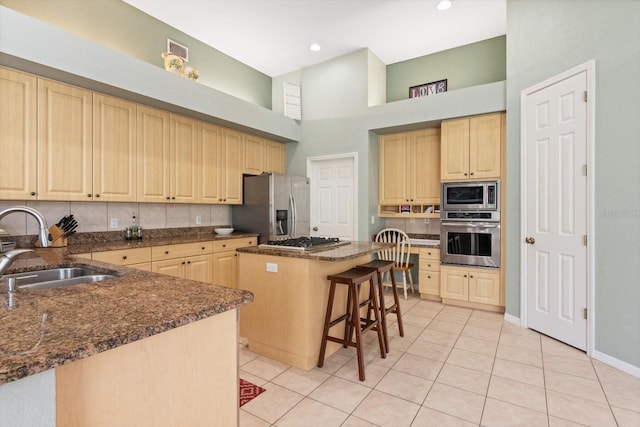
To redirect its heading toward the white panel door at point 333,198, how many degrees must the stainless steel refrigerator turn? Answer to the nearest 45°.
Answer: approximately 45° to its left

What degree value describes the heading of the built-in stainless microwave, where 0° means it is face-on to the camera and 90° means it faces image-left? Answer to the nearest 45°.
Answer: approximately 0°

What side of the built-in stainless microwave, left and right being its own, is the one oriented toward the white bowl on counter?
right

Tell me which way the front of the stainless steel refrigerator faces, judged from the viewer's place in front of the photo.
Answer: facing the viewer and to the right of the viewer

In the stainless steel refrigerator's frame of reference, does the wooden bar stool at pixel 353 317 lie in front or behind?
in front

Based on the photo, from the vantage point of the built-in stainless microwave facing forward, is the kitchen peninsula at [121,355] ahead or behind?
ahead

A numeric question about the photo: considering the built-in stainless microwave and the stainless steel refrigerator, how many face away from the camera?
0

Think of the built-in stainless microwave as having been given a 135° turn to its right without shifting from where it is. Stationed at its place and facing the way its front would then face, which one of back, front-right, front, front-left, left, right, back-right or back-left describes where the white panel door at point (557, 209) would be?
back

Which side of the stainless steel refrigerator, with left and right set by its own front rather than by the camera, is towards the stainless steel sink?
right

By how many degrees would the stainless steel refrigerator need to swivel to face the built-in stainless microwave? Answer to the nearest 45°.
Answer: approximately 45° to its left

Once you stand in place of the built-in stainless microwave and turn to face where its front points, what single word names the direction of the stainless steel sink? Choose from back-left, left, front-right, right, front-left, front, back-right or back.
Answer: front-right

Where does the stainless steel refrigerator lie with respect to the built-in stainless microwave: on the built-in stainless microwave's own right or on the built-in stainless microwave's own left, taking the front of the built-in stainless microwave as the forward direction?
on the built-in stainless microwave's own right
